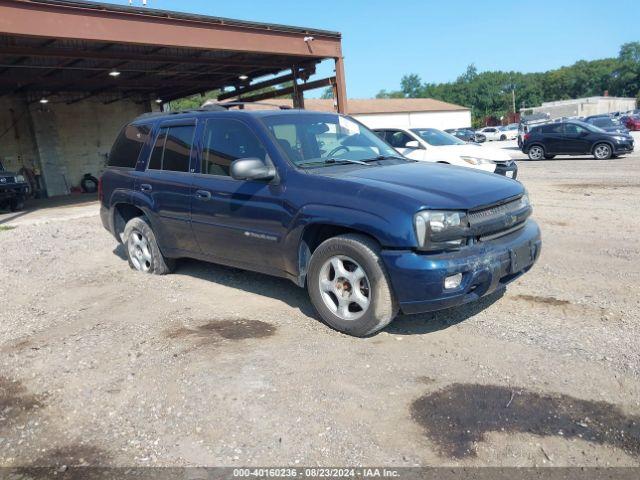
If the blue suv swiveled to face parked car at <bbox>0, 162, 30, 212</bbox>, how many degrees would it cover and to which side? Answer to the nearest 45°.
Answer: approximately 180°

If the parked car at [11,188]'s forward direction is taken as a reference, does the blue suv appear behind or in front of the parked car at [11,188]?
in front

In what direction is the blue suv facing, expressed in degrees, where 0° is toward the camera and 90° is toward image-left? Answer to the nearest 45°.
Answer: approximately 315°

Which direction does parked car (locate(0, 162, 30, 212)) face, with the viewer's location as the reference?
facing the viewer and to the right of the viewer

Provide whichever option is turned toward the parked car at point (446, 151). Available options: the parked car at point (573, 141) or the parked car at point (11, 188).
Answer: the parked car at point (11, 188)

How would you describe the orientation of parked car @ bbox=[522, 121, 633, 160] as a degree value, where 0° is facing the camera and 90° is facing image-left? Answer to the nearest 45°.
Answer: approximately 270°

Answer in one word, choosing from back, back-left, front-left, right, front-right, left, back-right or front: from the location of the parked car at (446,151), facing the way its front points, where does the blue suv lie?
front-right

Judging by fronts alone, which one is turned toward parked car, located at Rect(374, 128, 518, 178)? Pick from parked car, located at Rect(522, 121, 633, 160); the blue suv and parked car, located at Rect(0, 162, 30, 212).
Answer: parked car, located at Rect(0, 162, 30, 212)

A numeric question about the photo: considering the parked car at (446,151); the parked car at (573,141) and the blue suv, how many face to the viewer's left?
0

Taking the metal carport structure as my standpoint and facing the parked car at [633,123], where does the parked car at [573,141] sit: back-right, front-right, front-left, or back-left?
front-right

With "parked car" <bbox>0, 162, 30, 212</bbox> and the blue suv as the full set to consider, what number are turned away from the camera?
0

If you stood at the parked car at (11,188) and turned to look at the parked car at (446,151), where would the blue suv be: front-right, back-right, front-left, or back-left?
front-right

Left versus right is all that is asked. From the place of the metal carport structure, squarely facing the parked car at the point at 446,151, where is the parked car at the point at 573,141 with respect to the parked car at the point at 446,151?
left
